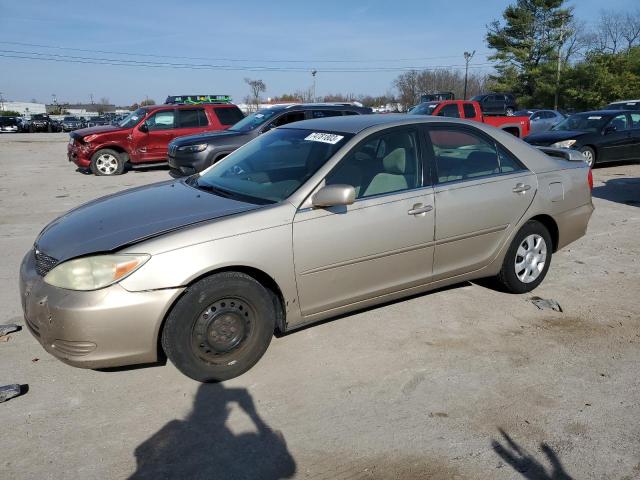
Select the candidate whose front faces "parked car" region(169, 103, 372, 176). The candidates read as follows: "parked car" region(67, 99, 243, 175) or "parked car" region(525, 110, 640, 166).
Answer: "parked car" region(525, 110, 640, 166)

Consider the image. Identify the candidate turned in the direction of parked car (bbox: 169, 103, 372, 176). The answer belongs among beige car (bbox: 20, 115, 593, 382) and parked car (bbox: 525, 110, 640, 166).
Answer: parked car (bbox: 525, 110, 640, 166)

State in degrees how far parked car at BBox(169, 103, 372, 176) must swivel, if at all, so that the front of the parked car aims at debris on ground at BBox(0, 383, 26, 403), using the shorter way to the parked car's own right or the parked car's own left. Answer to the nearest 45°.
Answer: approximately 45° to the parked car's own left

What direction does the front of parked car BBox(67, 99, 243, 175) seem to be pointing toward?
to the viewer's left

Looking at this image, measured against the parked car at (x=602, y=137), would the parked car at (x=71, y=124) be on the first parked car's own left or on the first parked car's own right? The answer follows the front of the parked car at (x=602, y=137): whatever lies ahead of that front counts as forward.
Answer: on the first parked car's own right

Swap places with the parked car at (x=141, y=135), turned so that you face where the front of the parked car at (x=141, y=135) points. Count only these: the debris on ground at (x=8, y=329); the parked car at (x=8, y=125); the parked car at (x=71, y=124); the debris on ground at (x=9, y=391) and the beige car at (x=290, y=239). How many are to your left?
3

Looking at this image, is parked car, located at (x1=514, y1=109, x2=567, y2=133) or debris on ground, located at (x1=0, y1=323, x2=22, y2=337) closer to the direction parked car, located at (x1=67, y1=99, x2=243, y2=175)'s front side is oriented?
the debris on ground

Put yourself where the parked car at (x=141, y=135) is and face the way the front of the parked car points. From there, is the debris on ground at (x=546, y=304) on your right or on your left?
on your left

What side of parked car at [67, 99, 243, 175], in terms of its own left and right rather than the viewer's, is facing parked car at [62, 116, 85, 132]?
right

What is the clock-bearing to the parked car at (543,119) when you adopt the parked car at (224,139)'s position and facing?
the parked car at (543,119) is roughly at 6 o'clock from the parked car at (224,139).

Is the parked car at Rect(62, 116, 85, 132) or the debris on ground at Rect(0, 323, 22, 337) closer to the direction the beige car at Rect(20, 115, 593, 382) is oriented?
the debris on ground

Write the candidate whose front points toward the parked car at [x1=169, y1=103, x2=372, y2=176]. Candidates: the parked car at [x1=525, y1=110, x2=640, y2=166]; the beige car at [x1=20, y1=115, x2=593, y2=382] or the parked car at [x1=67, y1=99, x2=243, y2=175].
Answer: the parked car at [x1=525, y1=110, x2=640, y2=166]
